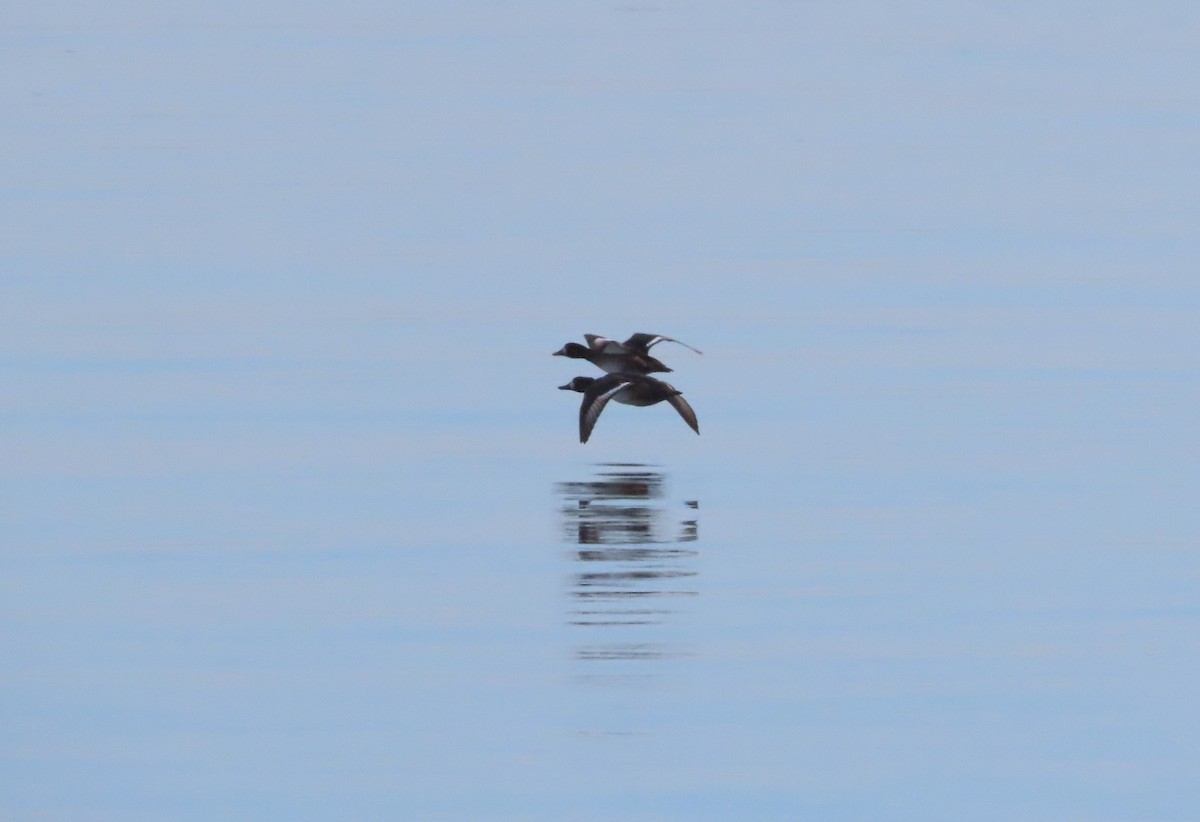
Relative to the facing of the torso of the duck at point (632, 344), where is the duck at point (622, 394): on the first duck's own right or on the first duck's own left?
on the first duck's own left

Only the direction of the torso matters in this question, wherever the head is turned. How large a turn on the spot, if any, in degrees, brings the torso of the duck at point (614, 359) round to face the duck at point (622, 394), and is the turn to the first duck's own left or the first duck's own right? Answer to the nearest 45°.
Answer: approximately 90° to the first duck's own left

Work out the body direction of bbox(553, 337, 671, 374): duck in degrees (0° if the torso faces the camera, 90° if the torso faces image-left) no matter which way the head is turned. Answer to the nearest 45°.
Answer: approximately 90°

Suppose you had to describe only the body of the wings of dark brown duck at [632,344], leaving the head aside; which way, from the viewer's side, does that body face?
to the viewer's left
